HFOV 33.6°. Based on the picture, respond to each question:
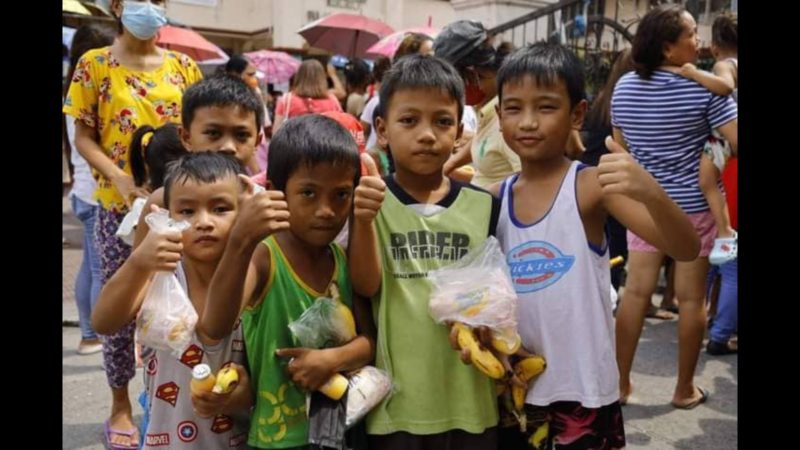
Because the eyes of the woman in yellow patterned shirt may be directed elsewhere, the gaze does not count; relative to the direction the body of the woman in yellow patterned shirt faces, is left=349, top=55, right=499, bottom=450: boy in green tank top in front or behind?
in front

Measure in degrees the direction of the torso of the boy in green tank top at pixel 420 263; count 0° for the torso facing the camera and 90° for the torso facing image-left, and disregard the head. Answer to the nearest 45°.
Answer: approximately 0°

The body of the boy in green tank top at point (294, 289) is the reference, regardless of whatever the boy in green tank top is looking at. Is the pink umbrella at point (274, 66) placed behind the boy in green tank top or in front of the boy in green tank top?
behind

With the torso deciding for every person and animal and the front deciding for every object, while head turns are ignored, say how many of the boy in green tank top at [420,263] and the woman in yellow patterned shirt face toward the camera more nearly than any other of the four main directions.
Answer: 2

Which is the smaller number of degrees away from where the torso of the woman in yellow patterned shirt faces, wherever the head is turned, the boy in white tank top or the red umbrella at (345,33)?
the boy in white tank top

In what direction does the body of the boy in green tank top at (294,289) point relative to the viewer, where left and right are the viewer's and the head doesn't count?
facing the viewer and to the right of the viewer

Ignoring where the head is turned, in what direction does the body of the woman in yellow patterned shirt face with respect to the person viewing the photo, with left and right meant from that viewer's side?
facing the viewer
